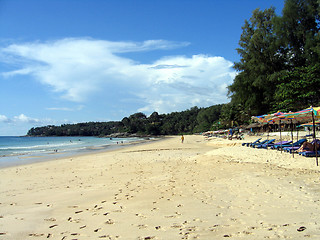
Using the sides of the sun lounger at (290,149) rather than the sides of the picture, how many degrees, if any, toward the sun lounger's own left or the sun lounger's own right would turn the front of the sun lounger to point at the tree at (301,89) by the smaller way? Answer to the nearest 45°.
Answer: approximately 90° to the sun lounger's own right

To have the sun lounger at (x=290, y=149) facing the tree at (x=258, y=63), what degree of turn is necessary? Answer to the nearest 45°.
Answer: approximately 90° to its right

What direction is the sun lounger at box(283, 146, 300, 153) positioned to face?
to the viewer's left

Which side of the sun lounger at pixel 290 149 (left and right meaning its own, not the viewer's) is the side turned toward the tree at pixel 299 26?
right

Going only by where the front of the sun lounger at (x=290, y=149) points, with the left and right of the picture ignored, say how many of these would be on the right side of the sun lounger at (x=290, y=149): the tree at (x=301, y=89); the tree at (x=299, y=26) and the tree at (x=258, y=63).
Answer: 3
